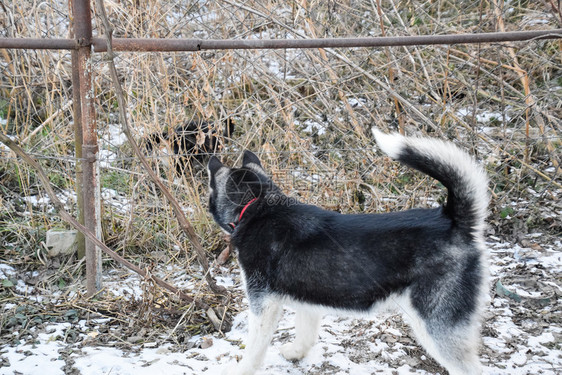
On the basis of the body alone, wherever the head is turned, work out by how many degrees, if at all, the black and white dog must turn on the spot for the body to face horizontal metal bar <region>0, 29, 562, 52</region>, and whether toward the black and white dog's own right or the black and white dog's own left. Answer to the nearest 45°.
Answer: approximately 45° to the black and white dog's own right

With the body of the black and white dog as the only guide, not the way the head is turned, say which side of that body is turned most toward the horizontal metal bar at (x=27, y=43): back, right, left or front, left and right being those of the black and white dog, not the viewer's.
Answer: front

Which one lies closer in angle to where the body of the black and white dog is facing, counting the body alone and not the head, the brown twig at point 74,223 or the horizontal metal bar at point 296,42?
the brown twig

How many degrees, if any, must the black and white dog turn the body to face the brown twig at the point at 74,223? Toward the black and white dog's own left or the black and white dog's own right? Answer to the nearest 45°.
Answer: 0° — it already faces it

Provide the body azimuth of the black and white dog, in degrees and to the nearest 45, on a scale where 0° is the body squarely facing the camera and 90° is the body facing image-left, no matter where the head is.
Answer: approximately 90°

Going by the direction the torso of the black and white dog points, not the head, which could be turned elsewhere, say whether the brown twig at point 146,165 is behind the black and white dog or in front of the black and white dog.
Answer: in front

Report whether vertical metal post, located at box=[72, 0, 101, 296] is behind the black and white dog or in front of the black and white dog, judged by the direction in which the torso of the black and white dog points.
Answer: in front

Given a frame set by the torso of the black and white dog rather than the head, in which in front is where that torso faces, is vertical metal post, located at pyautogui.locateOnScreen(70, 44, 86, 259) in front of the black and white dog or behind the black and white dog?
in front
